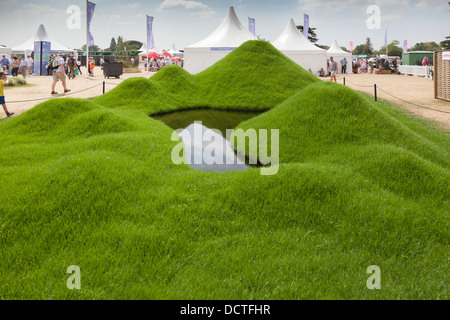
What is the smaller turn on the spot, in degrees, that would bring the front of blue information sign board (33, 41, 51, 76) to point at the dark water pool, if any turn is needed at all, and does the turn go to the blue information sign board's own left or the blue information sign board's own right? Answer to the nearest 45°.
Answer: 0° — it already faces it

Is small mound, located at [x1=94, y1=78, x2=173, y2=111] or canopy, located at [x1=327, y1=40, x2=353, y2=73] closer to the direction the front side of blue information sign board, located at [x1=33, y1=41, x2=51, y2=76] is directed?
the small mound

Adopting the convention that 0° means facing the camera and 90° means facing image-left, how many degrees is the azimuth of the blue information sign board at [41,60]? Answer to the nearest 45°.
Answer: approximately 0°

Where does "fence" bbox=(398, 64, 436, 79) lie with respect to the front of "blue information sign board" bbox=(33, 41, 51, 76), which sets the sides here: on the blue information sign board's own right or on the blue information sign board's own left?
on the blue information sign board's own left
